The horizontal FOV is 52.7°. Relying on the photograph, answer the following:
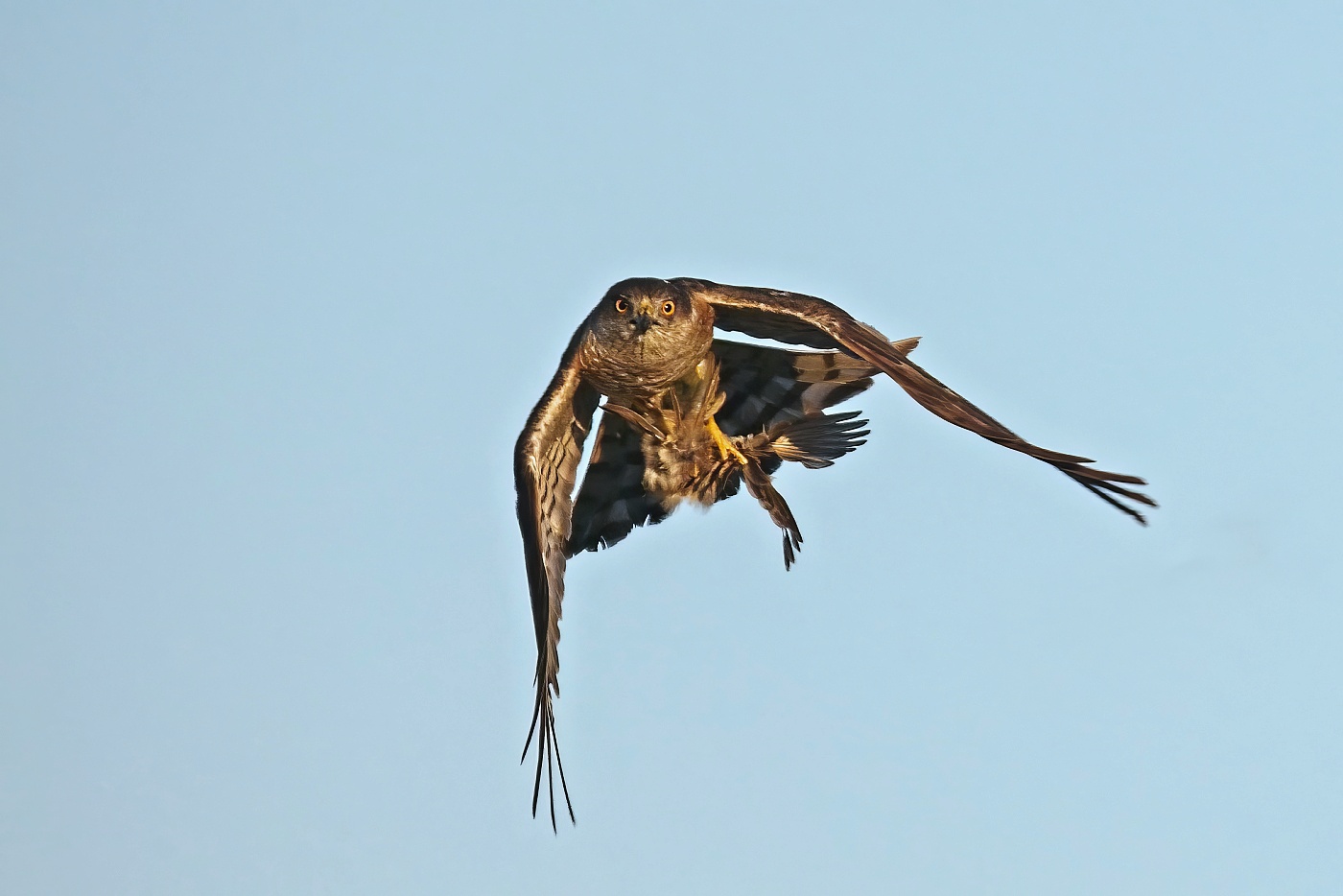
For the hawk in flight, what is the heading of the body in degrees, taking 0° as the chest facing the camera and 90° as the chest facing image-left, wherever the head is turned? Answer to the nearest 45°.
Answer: approximately 0°
